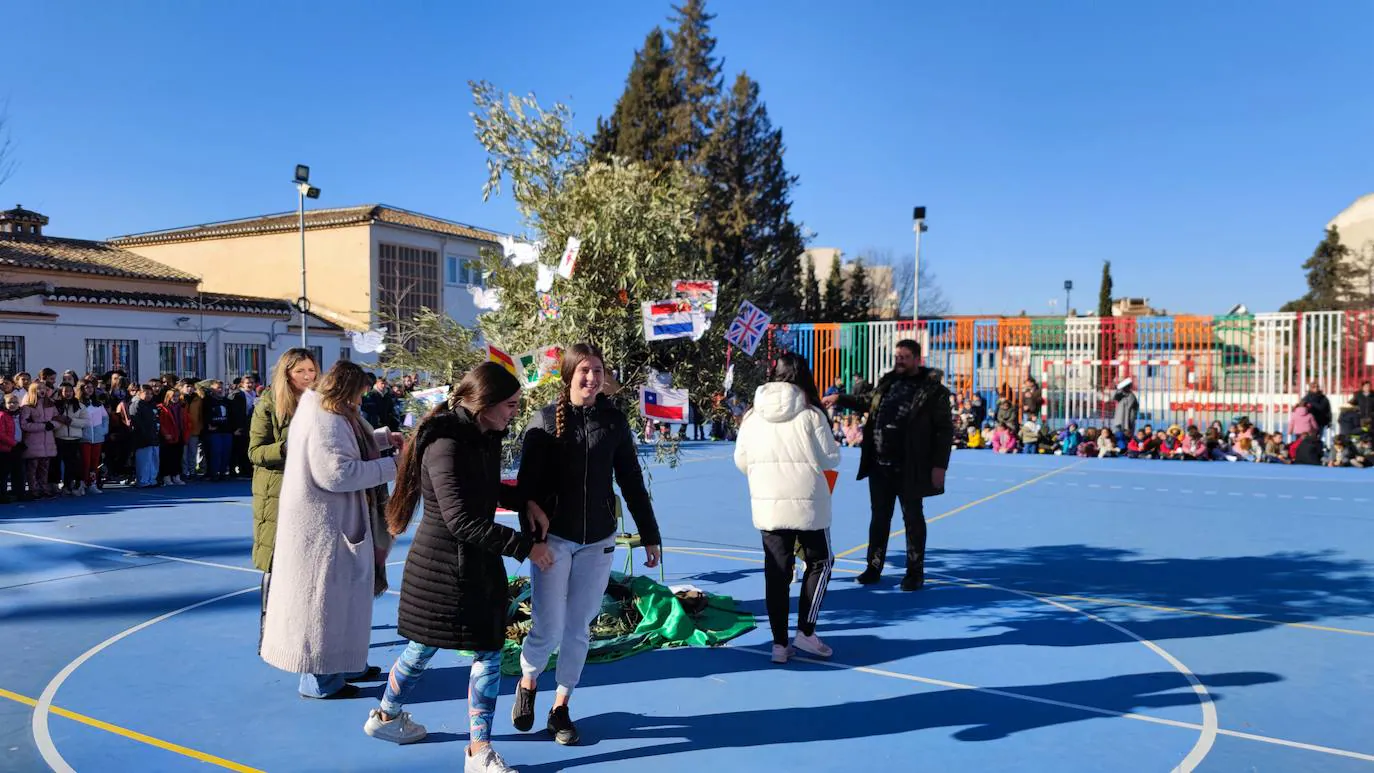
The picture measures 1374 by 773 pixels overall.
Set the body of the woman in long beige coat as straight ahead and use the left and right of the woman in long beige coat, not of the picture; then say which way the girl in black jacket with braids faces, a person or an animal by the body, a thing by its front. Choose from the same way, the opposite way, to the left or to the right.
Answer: to the right

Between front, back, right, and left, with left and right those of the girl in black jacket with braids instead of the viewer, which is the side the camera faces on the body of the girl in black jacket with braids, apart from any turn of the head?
front

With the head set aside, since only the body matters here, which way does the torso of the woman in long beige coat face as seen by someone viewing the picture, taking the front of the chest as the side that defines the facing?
to the viewer's right

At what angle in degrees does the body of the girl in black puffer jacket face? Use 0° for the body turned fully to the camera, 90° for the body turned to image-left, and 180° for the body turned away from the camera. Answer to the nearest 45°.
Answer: approximately 270°

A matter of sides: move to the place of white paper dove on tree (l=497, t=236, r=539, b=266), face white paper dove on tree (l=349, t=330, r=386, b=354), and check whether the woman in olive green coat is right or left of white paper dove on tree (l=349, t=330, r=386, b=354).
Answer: left

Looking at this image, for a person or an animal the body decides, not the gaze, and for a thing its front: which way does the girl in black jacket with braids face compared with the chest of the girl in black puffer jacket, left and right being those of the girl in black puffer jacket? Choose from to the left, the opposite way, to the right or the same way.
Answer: to the right

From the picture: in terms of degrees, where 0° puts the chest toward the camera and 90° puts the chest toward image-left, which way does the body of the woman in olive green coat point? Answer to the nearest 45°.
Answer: approximately 315°

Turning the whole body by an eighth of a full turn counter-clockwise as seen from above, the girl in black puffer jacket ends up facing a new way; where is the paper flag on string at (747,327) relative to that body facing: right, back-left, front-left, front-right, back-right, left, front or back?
front

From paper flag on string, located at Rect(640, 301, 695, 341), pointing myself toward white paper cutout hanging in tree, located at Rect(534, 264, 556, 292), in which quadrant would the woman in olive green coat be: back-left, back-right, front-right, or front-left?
front-left

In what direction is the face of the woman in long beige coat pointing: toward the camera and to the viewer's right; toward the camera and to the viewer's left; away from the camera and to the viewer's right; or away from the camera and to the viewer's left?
away from the camera and to the viewer's right

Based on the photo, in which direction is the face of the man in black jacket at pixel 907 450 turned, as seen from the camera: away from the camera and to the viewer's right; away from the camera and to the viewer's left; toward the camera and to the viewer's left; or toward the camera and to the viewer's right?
toward the camera and to the viewer's left

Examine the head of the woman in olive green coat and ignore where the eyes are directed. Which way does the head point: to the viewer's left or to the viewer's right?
to the viewer's right

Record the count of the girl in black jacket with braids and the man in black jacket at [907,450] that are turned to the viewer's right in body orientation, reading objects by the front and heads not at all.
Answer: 0

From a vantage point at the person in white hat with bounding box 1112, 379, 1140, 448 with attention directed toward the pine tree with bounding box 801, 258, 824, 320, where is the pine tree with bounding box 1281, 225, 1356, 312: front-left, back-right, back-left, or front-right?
front-right
